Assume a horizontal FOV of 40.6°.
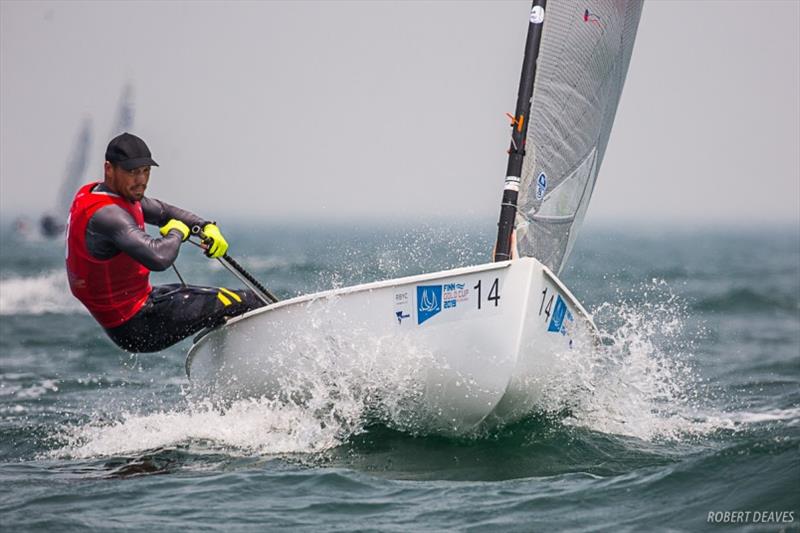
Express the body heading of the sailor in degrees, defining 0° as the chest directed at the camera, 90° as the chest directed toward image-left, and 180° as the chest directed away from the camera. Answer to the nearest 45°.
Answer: approximately 270°

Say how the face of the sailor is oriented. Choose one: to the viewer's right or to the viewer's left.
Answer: to the viewer's right
